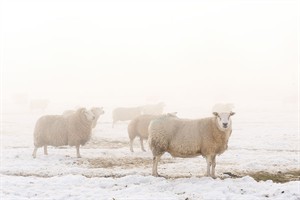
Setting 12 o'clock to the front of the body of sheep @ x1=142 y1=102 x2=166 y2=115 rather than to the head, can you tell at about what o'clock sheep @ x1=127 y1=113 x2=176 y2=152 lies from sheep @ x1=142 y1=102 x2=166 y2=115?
sheep @ x1=127 y1=113 x2=176 y2=152 is roughly at 3 o'clock from sheep @ x1=142 y1=102 x2=166 y2=115.

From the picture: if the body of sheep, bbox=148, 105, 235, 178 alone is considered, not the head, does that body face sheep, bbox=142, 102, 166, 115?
no

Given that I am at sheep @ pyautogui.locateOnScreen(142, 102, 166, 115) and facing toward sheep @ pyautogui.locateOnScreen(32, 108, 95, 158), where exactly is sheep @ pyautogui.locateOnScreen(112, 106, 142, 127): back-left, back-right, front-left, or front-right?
front-right

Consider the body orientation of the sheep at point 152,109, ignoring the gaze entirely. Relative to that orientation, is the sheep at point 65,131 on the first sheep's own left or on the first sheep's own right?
on the first sheep's own right

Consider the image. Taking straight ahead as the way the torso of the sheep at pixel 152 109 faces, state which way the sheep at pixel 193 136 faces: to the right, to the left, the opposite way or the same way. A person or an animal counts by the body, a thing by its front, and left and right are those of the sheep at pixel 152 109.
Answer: the same way

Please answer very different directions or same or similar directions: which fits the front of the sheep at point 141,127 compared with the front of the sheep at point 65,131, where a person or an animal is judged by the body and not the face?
same or similar directions

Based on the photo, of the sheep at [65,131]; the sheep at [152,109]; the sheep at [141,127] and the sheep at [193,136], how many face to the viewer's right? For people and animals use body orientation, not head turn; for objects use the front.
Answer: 4

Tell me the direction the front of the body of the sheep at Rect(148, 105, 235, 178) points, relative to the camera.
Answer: to the viewer's right

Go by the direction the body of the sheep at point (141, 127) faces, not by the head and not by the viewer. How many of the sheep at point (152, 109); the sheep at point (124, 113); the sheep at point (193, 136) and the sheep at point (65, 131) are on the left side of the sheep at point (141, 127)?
2

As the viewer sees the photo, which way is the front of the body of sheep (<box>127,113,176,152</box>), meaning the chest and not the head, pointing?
to the viewer's right

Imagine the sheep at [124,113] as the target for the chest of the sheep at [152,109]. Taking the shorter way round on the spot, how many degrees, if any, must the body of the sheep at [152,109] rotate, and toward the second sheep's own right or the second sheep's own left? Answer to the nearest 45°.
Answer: approximately 135° to the second sheep's own right

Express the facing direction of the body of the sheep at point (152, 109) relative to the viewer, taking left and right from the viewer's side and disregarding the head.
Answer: facing to the right of the viewer

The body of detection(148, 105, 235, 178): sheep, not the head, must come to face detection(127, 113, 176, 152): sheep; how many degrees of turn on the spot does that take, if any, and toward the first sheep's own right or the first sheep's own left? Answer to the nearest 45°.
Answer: approximately 90° to the first sheep's own left

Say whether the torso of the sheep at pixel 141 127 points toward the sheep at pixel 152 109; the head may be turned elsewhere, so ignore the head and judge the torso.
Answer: no

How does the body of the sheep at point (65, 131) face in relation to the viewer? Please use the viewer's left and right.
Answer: facing to the right of the viewer
